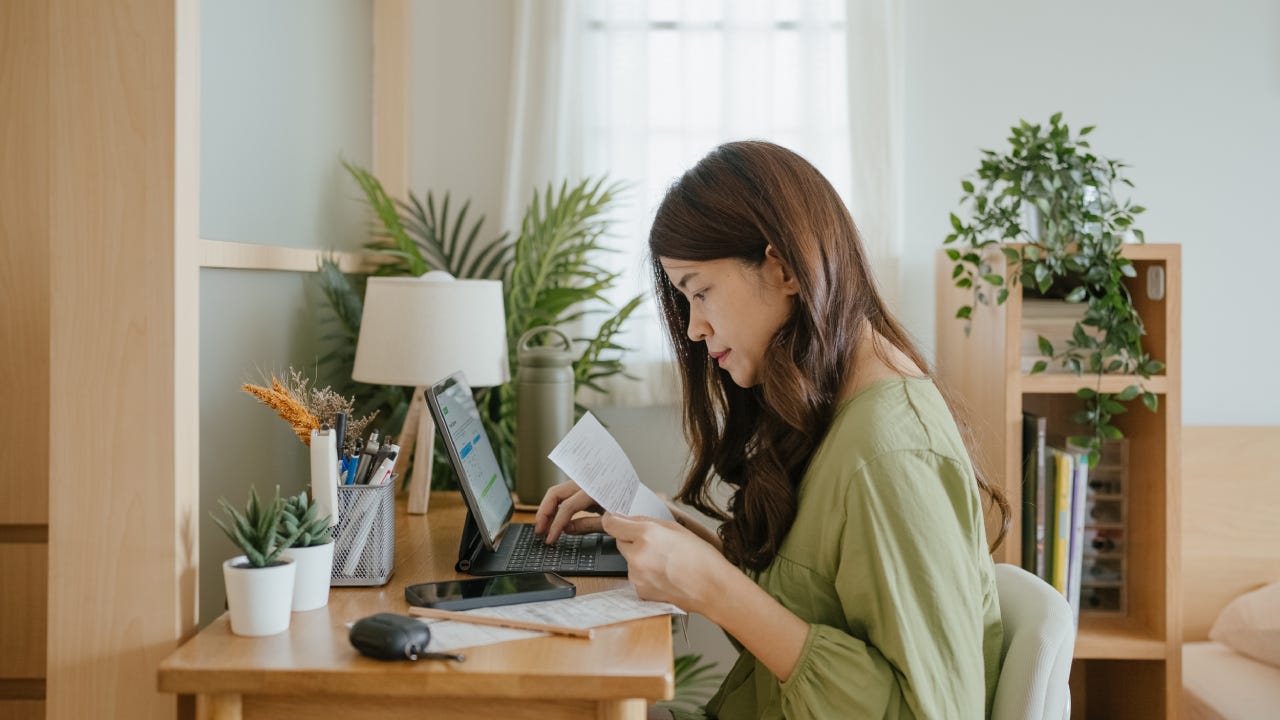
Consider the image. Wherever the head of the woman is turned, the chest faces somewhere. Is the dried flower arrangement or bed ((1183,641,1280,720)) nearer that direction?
the dried flower arrangement

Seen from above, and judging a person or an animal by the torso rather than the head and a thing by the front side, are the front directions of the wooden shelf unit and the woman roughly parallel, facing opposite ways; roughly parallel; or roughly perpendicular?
roughly perpendicular

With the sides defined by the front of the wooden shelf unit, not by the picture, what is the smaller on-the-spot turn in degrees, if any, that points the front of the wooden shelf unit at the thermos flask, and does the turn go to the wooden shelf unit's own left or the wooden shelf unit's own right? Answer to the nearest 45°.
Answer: approximately 45° to the wooden shelf unit's own right

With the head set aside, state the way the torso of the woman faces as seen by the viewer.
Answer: to the viewer's left

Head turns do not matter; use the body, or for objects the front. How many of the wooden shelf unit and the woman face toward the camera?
1

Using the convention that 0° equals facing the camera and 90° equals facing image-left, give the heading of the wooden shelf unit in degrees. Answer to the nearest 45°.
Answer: approximately 0°

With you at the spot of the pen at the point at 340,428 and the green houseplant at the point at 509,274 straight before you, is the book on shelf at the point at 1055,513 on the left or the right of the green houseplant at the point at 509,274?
right

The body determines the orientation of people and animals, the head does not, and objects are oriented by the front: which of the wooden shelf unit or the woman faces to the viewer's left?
the woman
